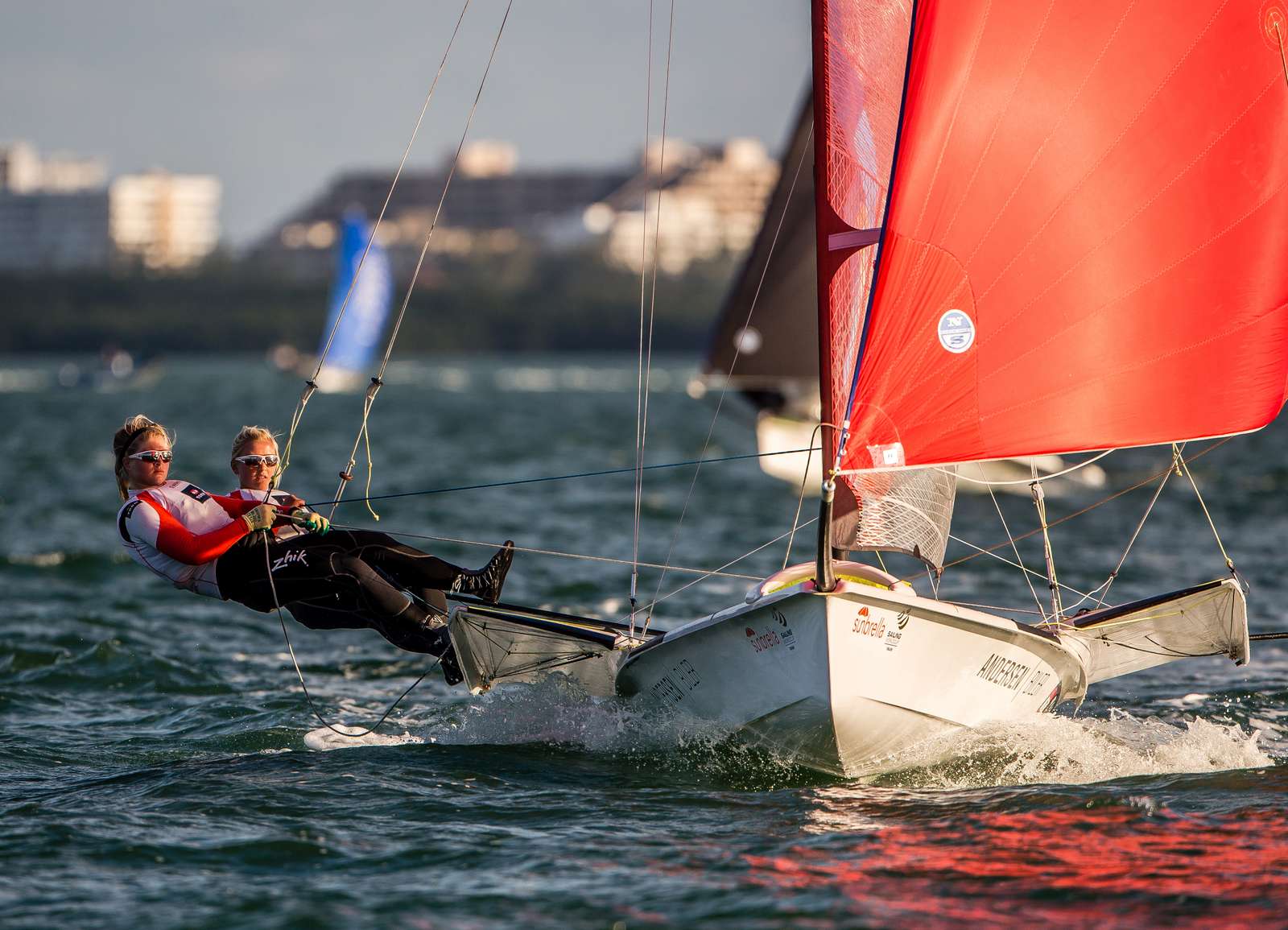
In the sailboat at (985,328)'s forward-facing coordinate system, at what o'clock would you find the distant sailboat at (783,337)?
The distant sailboat is roughly at 6 o'clock from the sailboat.

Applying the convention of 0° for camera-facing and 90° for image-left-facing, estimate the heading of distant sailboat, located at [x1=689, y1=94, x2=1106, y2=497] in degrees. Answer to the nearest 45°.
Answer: approximately 270°

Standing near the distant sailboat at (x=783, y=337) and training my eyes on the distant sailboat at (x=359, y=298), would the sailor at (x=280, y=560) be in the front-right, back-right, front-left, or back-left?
back-left

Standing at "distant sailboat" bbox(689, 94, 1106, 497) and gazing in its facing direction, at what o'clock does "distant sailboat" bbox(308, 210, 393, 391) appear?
"distant sailboat" bbox(308, 210, 393, 391) is roughly at 8 o'clock from "distant sailboat" bbox(689, 94, 1106, 497).

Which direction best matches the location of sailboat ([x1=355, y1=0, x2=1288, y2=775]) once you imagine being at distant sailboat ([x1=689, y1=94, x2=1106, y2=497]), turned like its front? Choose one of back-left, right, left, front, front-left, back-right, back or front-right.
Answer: right

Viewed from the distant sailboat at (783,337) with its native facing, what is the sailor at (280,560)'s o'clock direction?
The sailor is roughly at 3 o'clock from the distant sailboat.
